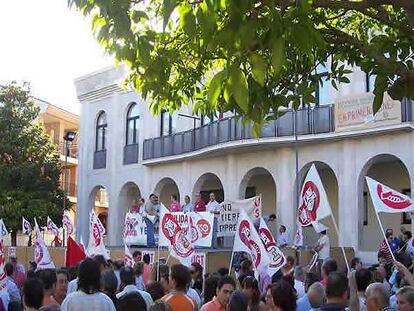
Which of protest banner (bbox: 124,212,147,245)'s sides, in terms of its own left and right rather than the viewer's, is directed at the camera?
front

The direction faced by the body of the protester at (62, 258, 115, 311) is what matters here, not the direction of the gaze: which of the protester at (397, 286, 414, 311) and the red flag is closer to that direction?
the red flag

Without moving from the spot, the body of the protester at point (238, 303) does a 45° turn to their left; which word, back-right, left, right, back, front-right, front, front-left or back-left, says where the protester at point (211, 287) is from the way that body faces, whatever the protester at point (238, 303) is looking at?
front-right

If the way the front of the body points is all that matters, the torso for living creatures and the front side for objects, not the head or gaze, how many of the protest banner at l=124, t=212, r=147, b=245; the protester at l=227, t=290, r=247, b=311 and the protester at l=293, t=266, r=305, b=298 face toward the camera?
1

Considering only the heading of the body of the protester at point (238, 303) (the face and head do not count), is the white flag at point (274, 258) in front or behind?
in front

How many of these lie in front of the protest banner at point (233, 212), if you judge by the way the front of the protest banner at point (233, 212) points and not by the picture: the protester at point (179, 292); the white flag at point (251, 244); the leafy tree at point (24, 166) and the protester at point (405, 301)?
3

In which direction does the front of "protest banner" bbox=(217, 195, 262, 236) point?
toward the camera

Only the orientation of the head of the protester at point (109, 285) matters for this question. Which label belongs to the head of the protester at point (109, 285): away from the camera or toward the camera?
away from the camera

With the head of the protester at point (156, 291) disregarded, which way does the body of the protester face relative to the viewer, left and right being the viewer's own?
facing away from the viewer

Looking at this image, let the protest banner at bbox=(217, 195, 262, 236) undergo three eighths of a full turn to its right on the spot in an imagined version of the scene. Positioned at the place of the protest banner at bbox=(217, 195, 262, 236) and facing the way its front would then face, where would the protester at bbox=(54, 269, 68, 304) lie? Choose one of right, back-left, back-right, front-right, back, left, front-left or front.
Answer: back-left

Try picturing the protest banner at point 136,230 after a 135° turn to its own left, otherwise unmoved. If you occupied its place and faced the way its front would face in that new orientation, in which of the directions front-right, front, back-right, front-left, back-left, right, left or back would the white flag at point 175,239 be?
back-right

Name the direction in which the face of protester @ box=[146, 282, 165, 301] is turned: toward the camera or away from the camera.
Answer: away from the camera

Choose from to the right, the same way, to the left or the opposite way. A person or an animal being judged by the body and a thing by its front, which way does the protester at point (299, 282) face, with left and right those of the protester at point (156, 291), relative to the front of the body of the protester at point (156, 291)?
the same way

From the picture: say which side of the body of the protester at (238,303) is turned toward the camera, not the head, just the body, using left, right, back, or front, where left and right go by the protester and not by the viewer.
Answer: back

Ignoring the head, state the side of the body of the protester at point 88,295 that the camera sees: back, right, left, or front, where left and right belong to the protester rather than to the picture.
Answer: back

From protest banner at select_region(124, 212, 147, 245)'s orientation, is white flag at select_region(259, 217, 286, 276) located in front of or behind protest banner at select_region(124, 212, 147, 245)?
in front

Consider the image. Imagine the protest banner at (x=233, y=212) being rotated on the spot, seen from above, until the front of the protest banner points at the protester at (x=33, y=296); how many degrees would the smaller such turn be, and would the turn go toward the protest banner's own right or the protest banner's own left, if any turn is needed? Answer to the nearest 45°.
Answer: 0° — it already faces them

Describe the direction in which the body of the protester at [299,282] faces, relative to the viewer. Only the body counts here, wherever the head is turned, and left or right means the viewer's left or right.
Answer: facing away from the viewer

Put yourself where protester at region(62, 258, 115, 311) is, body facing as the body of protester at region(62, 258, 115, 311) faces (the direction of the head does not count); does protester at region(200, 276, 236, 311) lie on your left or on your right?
on your right

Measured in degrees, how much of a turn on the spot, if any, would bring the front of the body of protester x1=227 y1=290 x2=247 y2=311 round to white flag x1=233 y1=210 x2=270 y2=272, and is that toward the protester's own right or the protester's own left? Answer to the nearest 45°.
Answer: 0° — they already face it
